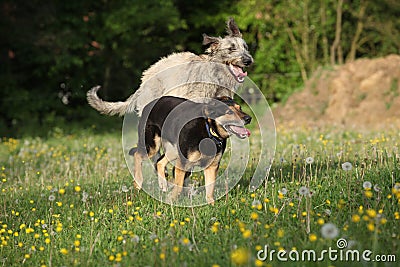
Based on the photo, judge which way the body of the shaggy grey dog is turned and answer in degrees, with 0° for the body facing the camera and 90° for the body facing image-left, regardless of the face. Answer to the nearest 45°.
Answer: approximately 270°

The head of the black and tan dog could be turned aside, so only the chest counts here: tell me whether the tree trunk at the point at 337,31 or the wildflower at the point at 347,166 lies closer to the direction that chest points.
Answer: the wildflower

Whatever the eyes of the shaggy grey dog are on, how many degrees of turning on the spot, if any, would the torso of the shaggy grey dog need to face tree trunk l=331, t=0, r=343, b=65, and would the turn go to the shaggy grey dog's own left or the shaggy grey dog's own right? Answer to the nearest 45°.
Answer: approximately 45° to the shaggy grey dog's own left

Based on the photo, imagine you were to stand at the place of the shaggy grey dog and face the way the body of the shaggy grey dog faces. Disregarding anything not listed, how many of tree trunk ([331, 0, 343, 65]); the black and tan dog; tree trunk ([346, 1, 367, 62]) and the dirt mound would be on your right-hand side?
1

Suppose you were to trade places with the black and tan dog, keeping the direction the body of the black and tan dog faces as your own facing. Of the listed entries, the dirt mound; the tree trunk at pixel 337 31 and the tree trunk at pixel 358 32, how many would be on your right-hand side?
0

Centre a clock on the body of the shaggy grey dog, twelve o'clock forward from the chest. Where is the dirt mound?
The dirt mound is roughly at 10 o'clock from the shaggy grey dog.

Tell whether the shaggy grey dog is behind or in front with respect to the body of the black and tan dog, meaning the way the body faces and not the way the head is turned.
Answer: behind

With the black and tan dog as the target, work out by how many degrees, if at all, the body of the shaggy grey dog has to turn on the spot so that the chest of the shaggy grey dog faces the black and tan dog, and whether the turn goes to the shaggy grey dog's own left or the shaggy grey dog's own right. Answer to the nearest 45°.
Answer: approximately 90° to the shaggy grey dog's own right

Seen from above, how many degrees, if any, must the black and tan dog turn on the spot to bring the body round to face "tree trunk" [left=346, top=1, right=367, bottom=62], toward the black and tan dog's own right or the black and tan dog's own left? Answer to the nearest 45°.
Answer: approximately 90° to the black and tan dog's own left

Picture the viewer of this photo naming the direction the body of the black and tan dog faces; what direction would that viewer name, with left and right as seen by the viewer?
facing the viewer and to the right of the viewer

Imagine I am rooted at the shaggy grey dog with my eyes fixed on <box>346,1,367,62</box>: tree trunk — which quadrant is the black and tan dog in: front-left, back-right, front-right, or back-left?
back-right

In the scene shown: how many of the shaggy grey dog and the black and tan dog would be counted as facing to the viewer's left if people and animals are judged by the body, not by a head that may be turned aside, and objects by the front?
0
